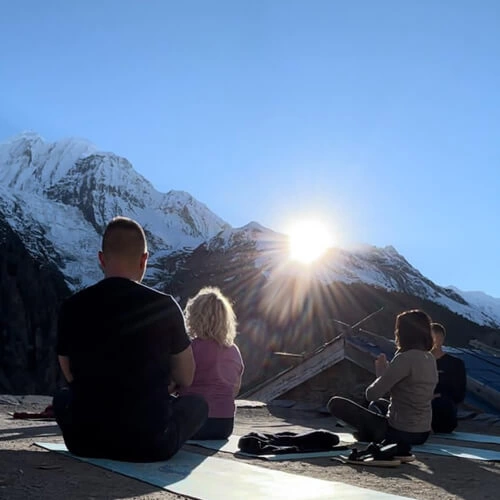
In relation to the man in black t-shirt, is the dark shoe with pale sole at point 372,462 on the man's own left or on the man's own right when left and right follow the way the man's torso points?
on the man's own right

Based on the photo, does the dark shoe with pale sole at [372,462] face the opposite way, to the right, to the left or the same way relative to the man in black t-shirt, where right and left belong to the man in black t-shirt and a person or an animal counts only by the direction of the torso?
to the left

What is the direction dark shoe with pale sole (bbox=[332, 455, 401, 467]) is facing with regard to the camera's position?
facing to the left of the viewer

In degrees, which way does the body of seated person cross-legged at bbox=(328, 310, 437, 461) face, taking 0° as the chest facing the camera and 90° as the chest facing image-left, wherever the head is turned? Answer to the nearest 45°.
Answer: approximately 135°

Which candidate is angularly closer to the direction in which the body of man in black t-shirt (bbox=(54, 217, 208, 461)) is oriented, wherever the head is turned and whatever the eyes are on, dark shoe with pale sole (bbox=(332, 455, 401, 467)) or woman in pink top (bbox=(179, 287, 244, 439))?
the woman in pink top

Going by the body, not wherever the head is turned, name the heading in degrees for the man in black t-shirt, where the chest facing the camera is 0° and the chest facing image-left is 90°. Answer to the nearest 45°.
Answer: approximately 180°

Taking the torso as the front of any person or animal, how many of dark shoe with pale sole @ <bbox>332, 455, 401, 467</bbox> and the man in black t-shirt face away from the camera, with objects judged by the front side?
1

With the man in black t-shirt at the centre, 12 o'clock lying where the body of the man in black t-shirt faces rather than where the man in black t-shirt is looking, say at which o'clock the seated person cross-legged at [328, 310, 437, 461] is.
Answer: The seated person cross-legged is roughly at 2 o'clock from the man in black t-shirt.

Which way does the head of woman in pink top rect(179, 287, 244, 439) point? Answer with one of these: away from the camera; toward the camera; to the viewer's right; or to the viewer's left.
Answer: away from the camera

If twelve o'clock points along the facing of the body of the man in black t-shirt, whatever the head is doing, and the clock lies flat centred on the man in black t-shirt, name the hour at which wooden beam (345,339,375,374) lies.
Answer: The wooden beam is roughly at 1 o'clock from the man in black t-shirt.

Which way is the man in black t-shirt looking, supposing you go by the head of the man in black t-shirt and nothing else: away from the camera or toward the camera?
away from the camera
